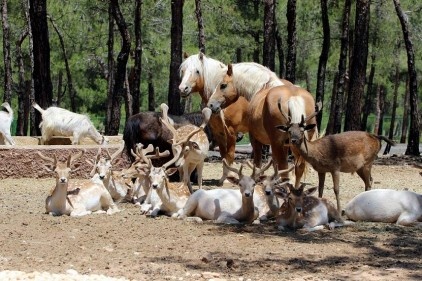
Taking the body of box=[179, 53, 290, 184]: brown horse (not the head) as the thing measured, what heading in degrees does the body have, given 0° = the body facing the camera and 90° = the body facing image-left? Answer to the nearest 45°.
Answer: approximately 45°

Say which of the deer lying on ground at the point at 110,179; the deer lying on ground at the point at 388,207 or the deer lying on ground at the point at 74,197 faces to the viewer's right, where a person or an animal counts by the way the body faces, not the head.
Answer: the deer lying on ground at the point at 388,207

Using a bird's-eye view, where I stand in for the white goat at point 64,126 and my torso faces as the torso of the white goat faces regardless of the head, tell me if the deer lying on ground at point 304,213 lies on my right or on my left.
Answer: on my right

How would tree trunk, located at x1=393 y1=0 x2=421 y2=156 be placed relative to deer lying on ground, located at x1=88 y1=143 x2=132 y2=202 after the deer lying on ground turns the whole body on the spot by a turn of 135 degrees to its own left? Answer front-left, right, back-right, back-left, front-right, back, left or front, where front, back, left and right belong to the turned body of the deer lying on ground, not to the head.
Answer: front-left

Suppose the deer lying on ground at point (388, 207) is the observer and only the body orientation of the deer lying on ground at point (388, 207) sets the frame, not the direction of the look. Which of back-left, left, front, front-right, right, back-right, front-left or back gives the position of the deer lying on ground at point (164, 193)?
back

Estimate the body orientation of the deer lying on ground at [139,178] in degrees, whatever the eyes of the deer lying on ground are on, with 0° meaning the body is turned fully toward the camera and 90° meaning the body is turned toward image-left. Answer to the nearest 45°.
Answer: approximately 45°

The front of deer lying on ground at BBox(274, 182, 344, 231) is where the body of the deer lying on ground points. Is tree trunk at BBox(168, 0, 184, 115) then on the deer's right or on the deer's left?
on the deer's right

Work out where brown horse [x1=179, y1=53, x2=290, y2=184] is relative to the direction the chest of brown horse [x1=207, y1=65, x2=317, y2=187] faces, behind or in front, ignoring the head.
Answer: in front

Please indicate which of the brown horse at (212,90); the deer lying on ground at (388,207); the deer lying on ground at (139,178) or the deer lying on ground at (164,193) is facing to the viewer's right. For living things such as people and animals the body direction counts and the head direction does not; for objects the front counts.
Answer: the deer lying on ground at (388,207)

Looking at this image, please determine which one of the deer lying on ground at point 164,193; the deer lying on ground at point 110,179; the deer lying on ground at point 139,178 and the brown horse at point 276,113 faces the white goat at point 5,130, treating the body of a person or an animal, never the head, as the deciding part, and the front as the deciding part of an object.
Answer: the brown horse

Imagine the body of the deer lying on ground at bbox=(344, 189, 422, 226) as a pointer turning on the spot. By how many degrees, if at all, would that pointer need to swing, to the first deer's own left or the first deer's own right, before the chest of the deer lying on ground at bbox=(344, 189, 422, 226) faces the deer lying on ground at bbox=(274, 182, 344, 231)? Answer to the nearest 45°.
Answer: approximately 135° to the first deer's own right

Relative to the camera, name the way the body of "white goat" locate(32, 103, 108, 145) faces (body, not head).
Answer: to the viewer's right

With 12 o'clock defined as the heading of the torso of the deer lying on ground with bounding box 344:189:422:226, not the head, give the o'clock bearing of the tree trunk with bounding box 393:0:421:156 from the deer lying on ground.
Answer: The tree trunk is roughly at 9 o'clock from the deer lying on ground.
